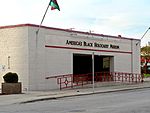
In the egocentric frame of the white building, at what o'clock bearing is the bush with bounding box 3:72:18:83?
The bush is roughly at 2 o'clock from the white building.

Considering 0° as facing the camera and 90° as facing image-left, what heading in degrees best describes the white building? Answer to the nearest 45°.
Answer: approximately 315°
